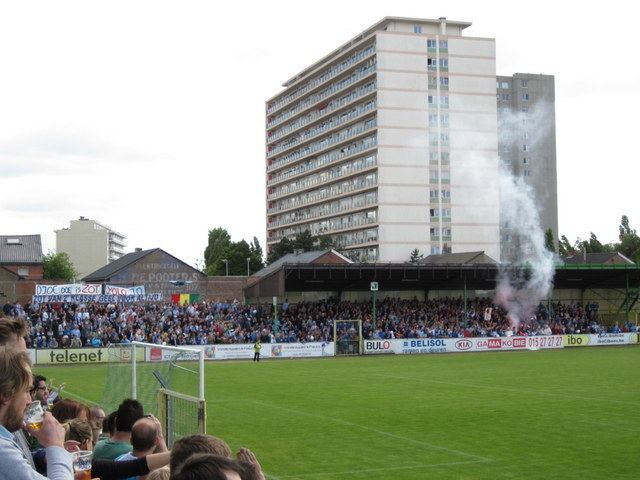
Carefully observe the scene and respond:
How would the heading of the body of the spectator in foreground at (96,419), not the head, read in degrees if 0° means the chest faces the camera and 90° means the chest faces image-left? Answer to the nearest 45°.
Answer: approximately 225°

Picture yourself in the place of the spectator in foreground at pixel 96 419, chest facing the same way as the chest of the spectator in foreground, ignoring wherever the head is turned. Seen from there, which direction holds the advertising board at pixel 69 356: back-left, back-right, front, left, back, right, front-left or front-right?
front-left

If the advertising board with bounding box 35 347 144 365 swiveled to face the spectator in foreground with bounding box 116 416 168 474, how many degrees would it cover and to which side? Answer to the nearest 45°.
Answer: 0° — it already faces them

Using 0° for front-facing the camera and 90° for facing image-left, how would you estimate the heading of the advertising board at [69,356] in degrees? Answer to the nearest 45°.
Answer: approximately 0°

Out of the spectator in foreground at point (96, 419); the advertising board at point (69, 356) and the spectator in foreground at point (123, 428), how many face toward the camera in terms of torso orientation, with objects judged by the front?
1

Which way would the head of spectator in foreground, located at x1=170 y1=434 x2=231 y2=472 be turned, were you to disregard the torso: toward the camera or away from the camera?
away from the camera

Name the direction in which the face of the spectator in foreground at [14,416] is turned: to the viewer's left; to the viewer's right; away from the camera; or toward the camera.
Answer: to the viewer's right

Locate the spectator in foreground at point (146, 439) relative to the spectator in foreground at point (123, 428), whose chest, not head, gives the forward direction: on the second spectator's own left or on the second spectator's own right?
on the second spectator's own right

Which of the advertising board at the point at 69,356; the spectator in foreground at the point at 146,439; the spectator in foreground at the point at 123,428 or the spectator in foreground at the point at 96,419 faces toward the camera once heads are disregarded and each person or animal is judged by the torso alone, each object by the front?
the advertising board

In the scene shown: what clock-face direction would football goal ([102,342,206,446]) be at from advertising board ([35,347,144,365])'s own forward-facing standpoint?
The football goal is roughly at 12 o'clock from the advertising board.

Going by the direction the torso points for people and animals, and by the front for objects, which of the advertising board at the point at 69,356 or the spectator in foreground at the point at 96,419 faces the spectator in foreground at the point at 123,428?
the advertising board

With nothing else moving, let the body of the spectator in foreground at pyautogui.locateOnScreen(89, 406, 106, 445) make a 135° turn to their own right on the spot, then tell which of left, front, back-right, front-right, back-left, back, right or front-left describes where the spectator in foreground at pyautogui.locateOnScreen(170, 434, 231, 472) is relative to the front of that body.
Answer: front

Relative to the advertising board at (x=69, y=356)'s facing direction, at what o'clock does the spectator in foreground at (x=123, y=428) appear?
The spectator in foreground is roughly at 12 o'clock from the advertising board.

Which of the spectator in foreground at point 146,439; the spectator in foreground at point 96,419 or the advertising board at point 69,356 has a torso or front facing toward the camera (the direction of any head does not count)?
the advertising board

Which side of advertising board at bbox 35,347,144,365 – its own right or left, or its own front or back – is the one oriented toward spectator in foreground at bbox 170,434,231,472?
front

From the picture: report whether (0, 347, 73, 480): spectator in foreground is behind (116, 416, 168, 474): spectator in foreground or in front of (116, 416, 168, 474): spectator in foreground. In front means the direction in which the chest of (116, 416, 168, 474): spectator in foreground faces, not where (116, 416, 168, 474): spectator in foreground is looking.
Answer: behind

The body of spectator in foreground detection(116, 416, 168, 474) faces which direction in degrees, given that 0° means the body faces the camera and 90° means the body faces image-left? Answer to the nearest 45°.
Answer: approximately 225°

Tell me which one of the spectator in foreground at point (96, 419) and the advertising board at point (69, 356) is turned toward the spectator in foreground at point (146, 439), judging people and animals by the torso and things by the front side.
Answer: the advertising board
